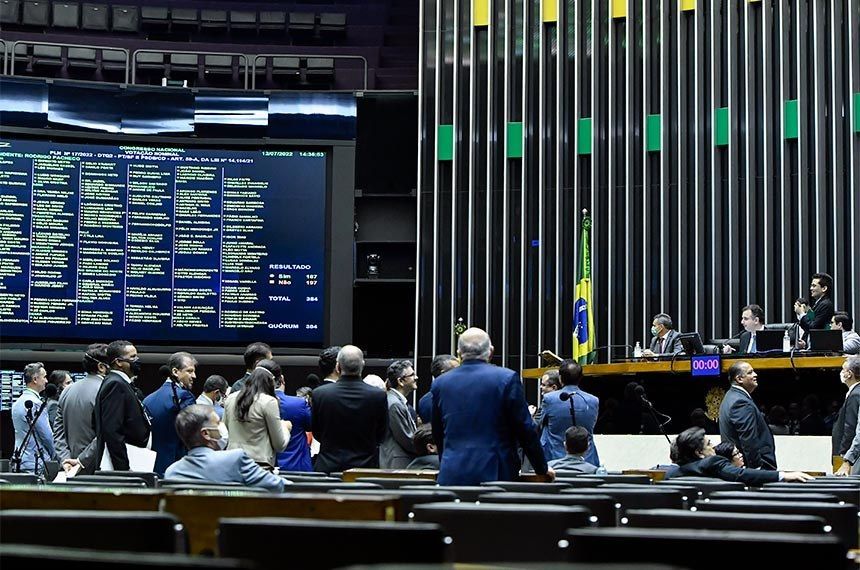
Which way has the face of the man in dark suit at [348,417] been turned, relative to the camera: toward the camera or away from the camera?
away from the camera

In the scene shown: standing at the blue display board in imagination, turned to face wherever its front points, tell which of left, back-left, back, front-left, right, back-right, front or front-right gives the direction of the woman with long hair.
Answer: front

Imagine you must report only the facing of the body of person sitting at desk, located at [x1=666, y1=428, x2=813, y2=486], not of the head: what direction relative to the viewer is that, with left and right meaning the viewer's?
facing away from the viewer and to the right of the viewer

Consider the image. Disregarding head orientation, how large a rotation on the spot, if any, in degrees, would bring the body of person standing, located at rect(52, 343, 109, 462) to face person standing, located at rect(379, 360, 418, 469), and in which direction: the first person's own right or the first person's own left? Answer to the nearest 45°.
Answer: approximately 45° to the first person's own right

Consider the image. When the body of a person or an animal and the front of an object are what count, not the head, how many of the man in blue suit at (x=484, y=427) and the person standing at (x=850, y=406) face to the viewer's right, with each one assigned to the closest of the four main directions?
0

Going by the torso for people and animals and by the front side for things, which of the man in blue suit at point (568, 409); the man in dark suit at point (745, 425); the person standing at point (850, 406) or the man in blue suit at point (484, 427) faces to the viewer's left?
the person standing

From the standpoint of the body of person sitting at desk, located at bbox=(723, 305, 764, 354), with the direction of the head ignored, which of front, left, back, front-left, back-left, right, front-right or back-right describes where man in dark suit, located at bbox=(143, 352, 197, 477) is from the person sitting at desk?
front

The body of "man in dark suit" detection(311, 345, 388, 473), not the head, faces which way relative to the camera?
away from the camera

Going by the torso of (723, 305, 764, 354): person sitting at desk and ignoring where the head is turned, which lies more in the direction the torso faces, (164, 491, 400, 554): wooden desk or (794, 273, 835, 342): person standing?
the wooden desk

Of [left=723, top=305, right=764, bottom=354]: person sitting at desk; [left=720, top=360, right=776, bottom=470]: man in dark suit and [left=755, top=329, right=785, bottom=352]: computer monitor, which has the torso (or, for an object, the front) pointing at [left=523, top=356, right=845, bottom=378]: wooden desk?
the person sitting at desk

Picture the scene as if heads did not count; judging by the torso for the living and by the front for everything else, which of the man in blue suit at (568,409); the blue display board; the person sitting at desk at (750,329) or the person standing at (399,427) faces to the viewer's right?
the person standing

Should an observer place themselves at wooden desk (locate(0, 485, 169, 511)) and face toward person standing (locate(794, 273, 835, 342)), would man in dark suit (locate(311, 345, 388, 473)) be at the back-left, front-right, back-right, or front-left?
front-left

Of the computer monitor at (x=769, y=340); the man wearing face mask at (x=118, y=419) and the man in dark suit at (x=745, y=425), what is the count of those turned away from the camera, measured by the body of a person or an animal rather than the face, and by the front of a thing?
1

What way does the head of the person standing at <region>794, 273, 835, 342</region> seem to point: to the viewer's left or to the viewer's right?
to the viewer's left

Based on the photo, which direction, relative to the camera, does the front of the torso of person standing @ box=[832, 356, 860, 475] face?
to the viewer's left

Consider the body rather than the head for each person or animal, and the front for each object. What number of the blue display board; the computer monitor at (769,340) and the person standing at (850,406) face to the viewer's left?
1

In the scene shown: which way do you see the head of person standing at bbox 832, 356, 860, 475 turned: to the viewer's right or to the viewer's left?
to the viewer's left

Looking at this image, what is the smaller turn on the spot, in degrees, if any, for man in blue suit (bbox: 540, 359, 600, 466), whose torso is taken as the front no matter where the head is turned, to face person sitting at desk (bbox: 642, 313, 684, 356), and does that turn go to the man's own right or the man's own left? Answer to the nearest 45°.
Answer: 0° — they already face them
